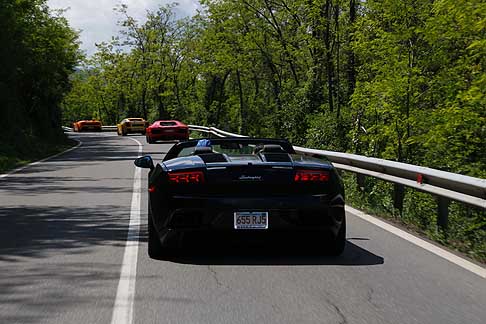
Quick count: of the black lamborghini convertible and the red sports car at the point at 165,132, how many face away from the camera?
2

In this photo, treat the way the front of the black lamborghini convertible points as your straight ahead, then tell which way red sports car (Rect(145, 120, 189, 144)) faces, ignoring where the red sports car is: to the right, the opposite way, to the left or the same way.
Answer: the same way

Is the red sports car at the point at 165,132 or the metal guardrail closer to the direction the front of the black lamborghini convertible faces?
the red sports car

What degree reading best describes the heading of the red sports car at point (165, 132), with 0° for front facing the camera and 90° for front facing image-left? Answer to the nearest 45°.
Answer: approximately 180°

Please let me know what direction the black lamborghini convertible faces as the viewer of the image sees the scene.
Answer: facing away from the viewer

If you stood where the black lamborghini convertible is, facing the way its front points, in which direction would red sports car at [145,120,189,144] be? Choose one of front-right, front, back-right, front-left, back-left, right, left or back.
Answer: front

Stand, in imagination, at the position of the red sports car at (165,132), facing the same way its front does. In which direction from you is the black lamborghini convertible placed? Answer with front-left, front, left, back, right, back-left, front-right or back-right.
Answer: back
